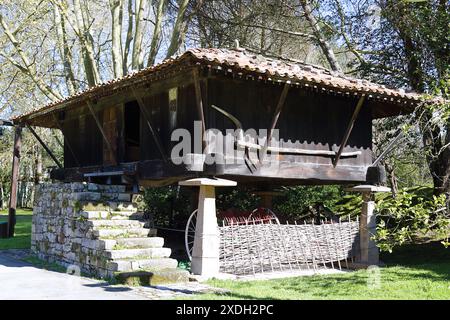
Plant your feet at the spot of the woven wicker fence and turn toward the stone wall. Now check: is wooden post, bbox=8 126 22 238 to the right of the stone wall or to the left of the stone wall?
right

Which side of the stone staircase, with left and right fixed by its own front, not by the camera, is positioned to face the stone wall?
right

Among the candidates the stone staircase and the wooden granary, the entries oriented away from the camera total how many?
0

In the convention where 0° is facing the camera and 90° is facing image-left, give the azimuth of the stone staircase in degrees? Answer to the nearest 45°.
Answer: approximately 315°

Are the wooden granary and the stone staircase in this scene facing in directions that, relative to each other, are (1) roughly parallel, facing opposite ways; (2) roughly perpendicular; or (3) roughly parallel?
roughly perpendicular

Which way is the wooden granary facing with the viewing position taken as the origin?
facing the viewer and to the left of the viewer

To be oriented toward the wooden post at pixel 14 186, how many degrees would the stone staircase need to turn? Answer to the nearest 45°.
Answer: approximately 180°
